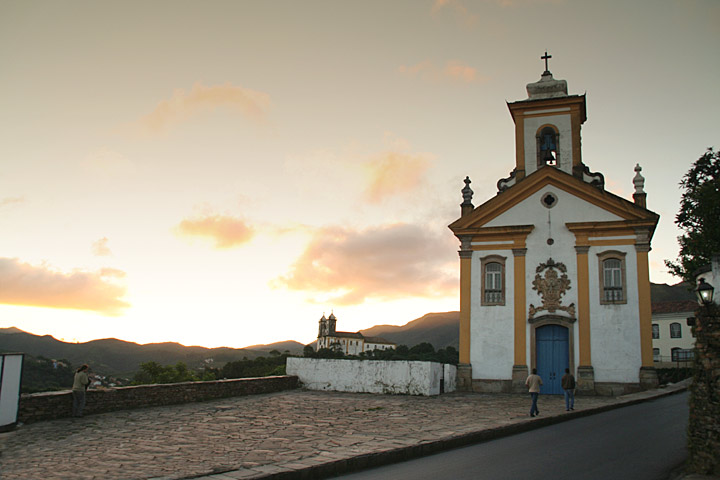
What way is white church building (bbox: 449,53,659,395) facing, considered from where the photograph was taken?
facing the viewer

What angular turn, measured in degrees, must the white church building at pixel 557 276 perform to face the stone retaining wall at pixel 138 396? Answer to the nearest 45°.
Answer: approximately 45° to its right

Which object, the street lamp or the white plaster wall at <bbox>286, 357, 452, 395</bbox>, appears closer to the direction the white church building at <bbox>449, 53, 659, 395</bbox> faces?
the street lamp

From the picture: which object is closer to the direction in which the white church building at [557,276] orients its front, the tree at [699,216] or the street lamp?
the street lamp

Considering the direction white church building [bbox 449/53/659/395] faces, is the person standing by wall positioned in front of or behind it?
in front

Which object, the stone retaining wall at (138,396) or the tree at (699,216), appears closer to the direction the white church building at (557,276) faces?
the stone retaining wall

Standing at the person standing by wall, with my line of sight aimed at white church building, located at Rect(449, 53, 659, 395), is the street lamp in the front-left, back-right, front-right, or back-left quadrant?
front-right

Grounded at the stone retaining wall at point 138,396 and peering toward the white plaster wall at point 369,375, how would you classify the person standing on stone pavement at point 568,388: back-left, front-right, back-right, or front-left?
front-right

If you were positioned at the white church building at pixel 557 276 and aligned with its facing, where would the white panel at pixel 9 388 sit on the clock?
The white panel is roughly at 1 o'clock from the white church building.

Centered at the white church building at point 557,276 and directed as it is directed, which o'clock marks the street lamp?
The street lamp is roughly at 12 o'clock from the white church building.

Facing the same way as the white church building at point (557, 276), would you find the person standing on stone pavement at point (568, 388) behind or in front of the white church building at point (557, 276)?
in front

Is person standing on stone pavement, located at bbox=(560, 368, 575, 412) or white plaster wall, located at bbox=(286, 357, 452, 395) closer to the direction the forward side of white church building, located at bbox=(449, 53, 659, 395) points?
the person standing on stone pavement

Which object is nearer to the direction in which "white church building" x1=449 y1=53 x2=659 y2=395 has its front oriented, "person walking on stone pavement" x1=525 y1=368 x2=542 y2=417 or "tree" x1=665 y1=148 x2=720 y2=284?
the person walking on stone pavement

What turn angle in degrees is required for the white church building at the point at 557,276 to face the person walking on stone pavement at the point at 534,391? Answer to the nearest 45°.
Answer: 0° — it already faces them
